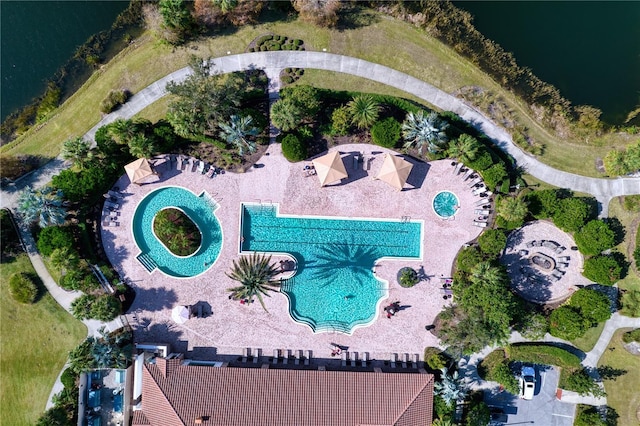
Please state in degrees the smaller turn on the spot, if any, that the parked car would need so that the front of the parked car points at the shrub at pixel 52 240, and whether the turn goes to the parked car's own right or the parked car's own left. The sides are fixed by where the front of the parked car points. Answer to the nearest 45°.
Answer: approximately 135° to the parked car's own left

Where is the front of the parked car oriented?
away from the camera

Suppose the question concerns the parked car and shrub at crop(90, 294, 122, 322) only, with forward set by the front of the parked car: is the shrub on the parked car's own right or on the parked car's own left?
on the parked car's own left

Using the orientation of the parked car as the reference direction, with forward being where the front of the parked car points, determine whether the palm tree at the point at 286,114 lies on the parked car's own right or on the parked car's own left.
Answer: on the parked car's own left

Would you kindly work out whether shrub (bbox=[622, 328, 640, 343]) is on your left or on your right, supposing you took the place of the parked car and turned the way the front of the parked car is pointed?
on your right
